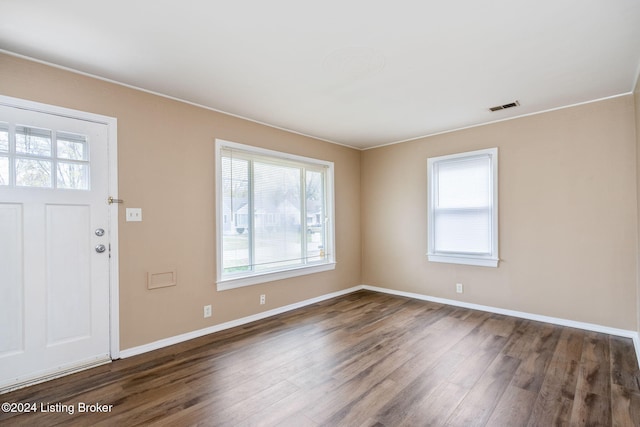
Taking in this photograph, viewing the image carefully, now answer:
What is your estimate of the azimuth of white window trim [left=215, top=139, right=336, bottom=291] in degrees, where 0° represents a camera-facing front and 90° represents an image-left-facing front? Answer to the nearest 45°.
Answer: approximately 315°

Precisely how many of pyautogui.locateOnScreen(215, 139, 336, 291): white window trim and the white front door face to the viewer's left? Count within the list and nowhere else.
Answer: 0

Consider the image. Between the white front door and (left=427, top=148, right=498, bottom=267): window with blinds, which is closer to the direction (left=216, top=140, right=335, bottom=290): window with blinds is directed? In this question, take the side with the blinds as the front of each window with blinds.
the window with blinds

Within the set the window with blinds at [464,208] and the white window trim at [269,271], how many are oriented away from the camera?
0

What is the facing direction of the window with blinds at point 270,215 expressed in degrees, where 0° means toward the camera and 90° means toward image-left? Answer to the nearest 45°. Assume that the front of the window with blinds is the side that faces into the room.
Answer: approximately 315°

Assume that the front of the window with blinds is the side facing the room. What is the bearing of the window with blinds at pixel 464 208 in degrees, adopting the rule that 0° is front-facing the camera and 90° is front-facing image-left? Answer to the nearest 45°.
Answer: approximately 45°

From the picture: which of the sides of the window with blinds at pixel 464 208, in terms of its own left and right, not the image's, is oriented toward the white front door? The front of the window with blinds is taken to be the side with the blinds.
front

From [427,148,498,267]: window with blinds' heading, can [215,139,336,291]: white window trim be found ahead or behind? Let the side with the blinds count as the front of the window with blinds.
ahead

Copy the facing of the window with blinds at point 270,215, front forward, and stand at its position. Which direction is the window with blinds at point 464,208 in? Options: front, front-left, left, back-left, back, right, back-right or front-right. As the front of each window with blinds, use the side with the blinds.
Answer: front-left

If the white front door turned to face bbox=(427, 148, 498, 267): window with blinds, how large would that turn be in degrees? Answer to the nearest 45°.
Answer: approximately 45° to its left

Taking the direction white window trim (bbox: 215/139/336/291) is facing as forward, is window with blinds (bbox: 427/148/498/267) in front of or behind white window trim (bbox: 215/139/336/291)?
in front

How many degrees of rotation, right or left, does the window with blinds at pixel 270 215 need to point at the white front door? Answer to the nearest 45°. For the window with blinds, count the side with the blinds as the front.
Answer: approximately 90° to its right

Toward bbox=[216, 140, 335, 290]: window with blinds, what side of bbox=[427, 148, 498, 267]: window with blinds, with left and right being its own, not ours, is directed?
front

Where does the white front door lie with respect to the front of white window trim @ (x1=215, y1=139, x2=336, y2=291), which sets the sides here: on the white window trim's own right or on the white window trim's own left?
on the white window trim's own right

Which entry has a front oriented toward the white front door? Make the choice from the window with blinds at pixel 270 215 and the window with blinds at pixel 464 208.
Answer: the window with blinds at pixel 464 208

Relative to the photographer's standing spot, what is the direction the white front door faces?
facing the viewer and to the right of the viewer

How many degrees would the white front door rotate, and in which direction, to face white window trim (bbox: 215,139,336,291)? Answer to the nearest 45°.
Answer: approximately 45° to its left
